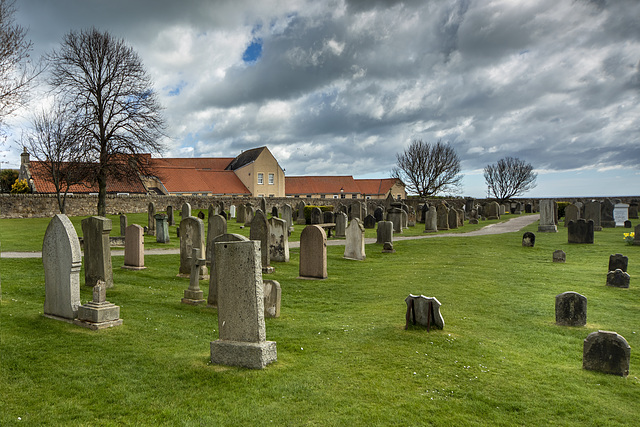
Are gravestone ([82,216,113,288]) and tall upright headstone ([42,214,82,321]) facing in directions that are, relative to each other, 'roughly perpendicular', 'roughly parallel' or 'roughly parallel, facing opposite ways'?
roughly parallel

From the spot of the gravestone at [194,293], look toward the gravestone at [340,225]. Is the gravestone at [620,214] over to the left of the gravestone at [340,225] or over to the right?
right

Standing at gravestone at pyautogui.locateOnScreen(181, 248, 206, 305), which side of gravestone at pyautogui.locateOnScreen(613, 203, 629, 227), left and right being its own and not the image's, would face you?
front

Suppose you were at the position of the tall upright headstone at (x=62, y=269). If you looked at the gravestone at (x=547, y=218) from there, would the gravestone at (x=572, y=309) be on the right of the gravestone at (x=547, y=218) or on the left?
right

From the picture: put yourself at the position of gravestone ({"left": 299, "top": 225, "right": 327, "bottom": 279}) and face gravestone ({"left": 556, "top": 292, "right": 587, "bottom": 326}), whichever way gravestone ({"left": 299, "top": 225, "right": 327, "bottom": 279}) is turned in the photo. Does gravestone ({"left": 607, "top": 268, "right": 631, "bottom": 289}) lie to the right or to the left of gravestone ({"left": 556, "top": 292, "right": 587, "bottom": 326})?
left

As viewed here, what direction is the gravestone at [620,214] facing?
toward the camera

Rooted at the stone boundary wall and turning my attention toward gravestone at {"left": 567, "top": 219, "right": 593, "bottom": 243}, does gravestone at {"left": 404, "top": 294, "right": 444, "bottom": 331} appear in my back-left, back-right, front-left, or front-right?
front-right
